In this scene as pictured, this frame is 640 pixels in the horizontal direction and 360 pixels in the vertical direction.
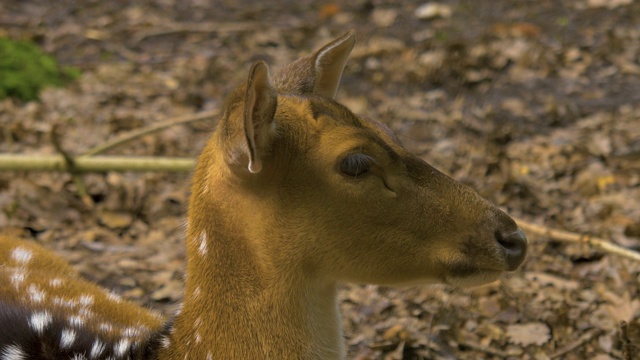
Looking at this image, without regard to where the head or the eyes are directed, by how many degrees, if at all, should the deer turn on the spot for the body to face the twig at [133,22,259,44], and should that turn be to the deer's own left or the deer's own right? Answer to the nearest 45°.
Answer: approximately 90° to the deer's own left

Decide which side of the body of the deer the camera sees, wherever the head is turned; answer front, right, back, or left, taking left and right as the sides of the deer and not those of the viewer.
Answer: right

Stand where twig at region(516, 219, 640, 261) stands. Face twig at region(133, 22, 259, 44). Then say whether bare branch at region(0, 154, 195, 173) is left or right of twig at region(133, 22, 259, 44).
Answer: left

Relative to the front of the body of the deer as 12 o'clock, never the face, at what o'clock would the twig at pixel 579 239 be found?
The twig is roughly at 11 o'clock from the deer.

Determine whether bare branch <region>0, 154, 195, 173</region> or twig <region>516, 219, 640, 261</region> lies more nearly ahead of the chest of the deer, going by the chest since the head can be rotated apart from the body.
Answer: the twig

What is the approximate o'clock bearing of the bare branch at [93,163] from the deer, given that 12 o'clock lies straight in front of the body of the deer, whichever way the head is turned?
The bare branch is roughly at 8 o'clock from the deer.
